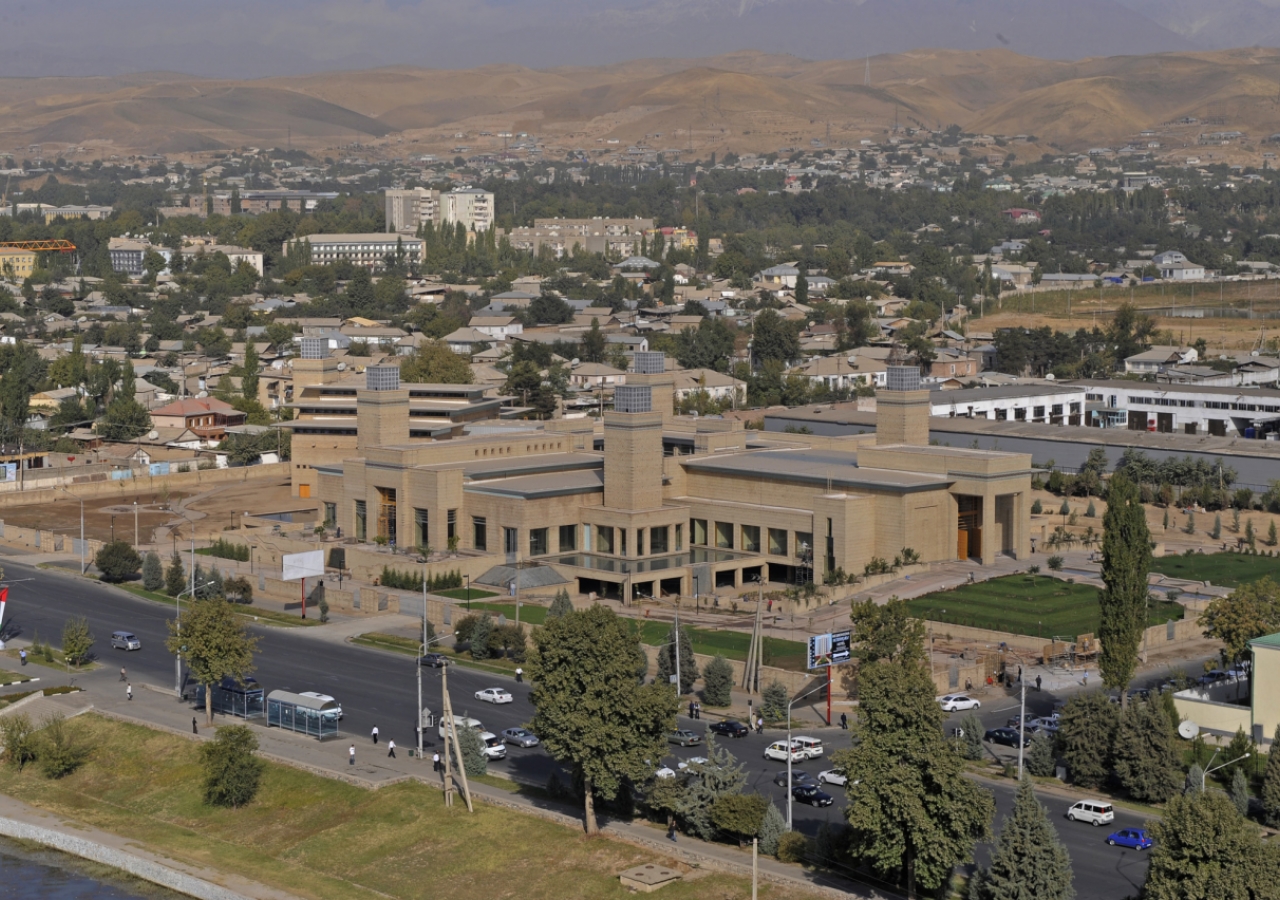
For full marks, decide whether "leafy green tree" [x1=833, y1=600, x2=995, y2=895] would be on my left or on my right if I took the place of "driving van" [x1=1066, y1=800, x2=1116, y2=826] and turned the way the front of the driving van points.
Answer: on my left

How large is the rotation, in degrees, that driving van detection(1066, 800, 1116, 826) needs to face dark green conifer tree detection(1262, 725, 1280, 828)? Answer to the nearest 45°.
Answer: approximately 135° to its right

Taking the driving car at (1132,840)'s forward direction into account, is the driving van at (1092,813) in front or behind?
in front

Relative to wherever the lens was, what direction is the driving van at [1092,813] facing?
facing away from the viewer and to the left of the viewer

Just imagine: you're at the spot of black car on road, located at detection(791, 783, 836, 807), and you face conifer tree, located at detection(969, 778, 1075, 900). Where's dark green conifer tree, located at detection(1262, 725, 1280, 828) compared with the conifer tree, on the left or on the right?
left

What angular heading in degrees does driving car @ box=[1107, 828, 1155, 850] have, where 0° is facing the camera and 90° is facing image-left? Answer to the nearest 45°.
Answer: approximately 135°
